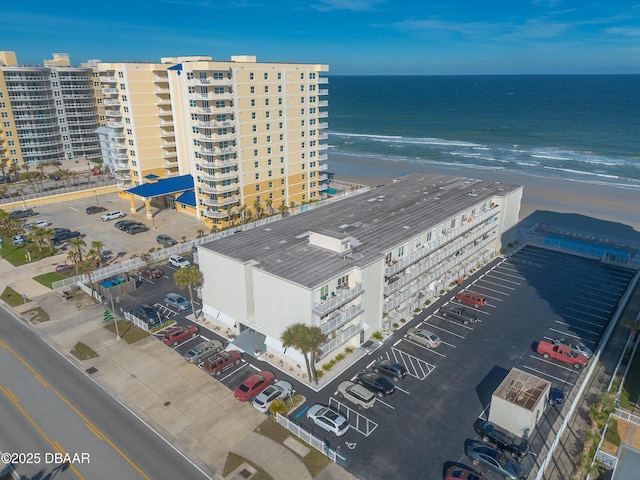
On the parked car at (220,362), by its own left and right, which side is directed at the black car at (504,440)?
right

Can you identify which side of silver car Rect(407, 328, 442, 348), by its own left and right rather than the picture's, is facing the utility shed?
back

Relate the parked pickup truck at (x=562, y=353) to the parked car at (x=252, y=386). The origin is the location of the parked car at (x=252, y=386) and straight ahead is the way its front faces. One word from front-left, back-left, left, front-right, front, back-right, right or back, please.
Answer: front-right

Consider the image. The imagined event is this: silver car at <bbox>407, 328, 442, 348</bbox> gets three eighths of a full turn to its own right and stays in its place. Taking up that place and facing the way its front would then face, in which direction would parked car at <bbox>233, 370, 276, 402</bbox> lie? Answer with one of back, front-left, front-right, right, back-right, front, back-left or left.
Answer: back-right

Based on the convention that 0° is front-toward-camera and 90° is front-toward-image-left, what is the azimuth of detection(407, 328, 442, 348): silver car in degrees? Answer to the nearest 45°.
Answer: approximately 135°

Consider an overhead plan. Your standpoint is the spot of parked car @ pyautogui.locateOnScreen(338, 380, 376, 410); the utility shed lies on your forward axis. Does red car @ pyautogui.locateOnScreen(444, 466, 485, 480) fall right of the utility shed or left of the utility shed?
right

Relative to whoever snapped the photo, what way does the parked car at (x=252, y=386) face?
facing away from the viewer and to the right of the viewer

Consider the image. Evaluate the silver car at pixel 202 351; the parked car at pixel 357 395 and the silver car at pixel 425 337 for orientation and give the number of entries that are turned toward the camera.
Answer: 0

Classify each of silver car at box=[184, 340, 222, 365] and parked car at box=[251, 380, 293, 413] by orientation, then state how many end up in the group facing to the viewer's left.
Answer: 0

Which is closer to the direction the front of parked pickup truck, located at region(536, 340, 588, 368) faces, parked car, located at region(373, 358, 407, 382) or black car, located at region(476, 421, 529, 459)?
the black car

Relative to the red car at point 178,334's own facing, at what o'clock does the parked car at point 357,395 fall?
The parked car is roughly at 3 o'clock from the red car.

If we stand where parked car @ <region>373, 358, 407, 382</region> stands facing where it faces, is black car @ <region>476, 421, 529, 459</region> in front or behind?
behind

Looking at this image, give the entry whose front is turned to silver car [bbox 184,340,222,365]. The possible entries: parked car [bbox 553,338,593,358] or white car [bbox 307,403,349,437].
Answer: the white car

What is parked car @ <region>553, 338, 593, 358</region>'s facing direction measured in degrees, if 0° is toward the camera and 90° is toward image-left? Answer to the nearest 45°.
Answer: approximately 315°

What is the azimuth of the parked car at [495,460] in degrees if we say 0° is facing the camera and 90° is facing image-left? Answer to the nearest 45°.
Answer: approximately 315°

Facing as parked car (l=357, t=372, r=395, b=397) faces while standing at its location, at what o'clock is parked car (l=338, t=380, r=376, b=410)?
parked car (l=338, t=380, r=376, b=410) is roughly at 9 o'clock from parked car (l=357, t=372, r=395, b=397).
